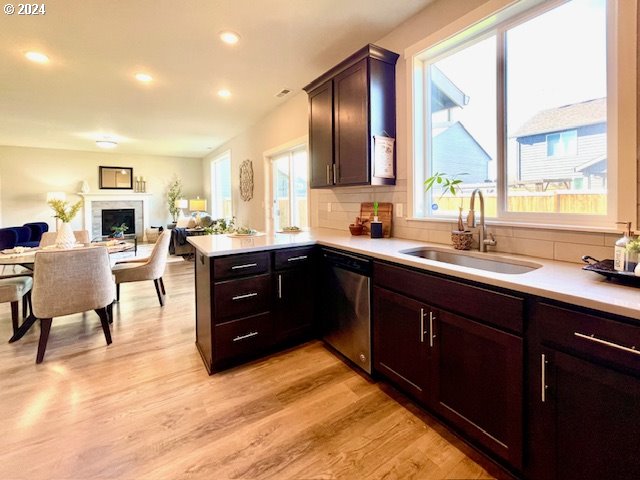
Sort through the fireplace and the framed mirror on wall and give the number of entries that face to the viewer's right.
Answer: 0

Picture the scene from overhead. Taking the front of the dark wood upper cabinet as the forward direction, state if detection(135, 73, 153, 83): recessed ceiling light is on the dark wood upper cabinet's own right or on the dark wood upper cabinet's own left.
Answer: on the dark wood upper cabinet's own right

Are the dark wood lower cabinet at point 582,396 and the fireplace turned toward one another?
no

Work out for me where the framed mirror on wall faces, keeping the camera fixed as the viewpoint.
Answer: facing the viewer

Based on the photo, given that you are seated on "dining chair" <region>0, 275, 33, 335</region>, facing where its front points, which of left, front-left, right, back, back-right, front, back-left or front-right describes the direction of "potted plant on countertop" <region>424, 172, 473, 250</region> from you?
front-right

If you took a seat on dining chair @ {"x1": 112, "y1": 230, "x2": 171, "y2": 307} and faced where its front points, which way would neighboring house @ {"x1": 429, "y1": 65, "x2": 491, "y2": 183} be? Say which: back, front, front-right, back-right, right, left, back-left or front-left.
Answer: back-right

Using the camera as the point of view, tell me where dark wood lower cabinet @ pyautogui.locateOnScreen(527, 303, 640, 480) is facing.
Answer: facing the viewer and to the left of the viewer

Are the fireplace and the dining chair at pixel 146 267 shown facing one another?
no

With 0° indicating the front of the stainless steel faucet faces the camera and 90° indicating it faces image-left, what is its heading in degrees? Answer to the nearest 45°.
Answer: approximately 45°

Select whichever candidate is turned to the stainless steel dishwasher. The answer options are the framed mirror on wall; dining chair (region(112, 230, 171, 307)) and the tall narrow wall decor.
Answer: the framed mirror on wall

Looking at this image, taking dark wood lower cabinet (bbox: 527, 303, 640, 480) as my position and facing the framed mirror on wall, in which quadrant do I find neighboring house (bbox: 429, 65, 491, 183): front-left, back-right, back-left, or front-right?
front-right

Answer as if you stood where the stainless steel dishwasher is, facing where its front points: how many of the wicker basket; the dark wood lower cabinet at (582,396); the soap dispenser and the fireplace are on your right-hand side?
1

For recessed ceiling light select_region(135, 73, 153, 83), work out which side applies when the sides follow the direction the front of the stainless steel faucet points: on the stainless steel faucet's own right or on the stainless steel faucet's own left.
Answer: on the stainless steel faucet's own right

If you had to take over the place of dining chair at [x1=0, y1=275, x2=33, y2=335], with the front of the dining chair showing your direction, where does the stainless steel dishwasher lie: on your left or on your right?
on your right

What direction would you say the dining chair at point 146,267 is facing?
to the viewer's left

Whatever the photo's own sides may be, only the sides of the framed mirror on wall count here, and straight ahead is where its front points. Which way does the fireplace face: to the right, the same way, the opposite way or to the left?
the same way

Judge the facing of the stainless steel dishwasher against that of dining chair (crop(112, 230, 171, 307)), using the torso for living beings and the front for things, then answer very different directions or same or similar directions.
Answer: same or similar directions
